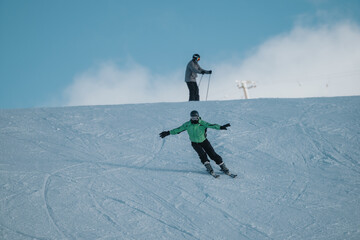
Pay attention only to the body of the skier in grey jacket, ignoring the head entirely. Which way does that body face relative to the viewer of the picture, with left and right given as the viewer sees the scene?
facing to the right of the viewer

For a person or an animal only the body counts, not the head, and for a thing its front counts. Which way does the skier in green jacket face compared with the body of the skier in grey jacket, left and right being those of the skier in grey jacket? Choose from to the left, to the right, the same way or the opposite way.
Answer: to the right

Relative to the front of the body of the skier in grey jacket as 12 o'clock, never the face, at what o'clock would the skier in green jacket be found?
The skier in green jacket is roughly at 3 o'clock from the skier in grey jacket.

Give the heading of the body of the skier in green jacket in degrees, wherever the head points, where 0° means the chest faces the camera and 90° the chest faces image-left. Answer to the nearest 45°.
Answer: approximately 0°

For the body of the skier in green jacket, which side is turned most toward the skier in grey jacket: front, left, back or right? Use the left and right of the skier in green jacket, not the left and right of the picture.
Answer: back

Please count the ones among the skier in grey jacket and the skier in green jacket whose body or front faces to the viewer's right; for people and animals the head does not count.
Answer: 1
